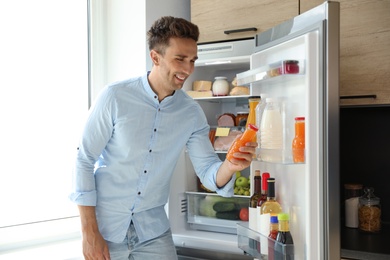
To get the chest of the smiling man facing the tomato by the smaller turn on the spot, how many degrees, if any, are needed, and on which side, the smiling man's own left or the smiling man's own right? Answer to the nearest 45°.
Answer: approximately 90° to the smiling man's own left

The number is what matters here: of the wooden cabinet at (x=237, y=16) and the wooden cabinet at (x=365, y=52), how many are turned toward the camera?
2

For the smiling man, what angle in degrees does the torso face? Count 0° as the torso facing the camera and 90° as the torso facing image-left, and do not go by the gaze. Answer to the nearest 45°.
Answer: approximately 315°

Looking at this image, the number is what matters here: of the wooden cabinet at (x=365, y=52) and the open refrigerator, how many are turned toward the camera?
2

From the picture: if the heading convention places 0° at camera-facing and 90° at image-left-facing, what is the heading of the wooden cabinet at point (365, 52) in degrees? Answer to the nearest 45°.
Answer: approximately 0°

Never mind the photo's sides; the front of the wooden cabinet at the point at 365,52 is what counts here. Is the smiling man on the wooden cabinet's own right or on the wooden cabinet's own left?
on the wooden cabinet's own right
